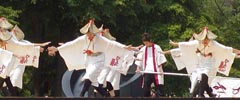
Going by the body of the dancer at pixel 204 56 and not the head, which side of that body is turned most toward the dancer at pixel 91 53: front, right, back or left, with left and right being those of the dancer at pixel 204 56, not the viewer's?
right

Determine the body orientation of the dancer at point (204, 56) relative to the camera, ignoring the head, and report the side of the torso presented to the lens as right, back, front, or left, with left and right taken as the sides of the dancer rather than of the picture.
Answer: front

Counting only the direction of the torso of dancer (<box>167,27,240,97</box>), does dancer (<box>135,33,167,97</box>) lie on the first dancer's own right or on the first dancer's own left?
on the first dancer's own right
